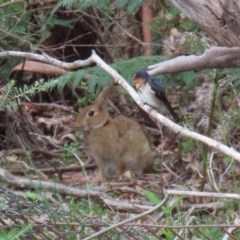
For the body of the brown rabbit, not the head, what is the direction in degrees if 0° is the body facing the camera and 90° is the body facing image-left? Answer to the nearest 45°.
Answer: approximately 90°

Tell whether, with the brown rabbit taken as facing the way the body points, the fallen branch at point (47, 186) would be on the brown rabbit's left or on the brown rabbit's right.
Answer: on the brown rabbit's left
